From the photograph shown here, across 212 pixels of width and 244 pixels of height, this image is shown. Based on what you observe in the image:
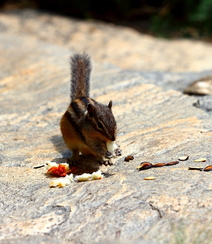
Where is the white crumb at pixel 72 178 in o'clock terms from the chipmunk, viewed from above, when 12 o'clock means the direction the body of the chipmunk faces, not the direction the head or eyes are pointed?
The white crumb is roughly at 2 o'clock from the chipmunk.

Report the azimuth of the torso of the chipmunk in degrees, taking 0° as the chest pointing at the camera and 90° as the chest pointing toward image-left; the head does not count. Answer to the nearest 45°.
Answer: approximately 315°

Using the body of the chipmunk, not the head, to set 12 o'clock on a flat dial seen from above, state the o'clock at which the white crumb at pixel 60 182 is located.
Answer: The white crumb is roughly at 2 o'clock from the chipmunk.

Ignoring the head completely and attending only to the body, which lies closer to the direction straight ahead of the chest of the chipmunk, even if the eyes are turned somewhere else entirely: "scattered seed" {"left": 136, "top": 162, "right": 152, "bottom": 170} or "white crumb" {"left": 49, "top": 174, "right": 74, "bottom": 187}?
the scattered seed

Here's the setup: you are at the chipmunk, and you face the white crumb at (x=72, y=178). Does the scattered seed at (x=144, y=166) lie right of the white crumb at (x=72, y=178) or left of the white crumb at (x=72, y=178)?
left
